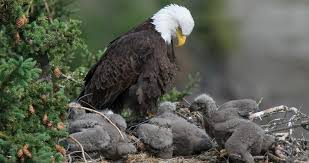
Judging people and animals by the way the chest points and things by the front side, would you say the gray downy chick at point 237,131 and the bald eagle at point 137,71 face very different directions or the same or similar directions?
very different directions

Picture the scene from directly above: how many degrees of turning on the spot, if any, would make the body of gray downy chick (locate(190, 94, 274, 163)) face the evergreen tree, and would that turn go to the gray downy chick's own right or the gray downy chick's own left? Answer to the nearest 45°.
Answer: approximately 45° to the gray downy chick's own left

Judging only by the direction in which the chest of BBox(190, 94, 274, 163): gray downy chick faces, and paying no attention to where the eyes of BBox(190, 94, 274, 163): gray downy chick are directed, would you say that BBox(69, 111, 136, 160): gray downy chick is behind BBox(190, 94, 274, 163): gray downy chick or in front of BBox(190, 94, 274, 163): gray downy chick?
in front

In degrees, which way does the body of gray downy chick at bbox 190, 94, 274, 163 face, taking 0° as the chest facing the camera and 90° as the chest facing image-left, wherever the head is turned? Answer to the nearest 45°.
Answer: approximately 90°

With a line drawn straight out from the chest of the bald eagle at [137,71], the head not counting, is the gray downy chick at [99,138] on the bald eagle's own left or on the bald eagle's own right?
on the bald eagle's own right

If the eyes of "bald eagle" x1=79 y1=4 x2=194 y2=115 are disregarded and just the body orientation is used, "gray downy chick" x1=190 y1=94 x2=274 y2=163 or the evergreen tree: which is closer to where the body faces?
the gray downy chick

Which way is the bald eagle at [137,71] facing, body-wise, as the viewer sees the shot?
to the viewer's right

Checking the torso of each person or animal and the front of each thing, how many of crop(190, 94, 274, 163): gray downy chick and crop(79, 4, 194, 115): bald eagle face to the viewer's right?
1
